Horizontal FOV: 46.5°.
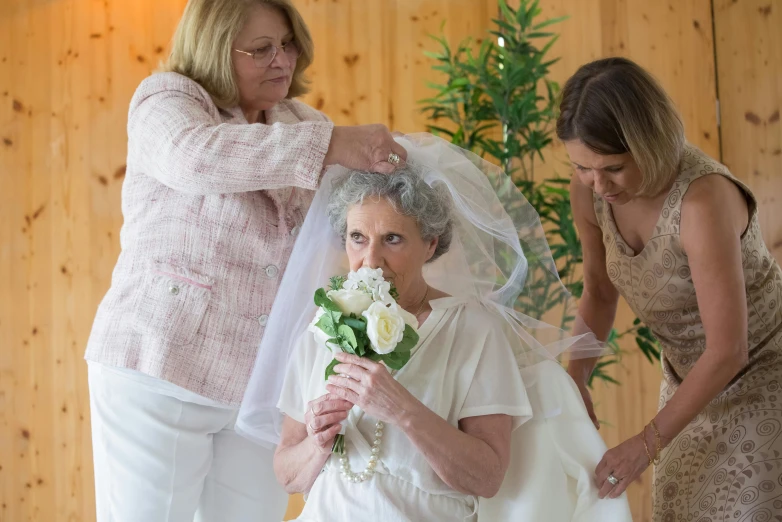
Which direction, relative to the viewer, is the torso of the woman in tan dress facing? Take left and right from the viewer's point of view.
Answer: facing the viewer and to the left of the viewer

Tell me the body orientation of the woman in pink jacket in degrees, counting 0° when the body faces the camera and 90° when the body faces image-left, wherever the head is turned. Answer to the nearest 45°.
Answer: approximately 315°

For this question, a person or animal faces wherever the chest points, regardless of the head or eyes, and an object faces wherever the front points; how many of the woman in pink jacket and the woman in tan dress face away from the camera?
0

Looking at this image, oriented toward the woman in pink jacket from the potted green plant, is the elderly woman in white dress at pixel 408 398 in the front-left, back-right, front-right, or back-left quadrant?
front-left

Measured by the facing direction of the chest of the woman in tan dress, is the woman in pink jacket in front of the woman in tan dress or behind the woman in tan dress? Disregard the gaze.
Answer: in front

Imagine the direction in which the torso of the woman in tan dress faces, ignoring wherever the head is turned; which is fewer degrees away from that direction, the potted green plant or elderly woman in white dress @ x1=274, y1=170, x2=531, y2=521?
the elderly woman in white dress

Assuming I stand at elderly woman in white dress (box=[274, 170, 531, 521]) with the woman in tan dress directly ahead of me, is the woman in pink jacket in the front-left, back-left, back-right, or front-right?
back-left

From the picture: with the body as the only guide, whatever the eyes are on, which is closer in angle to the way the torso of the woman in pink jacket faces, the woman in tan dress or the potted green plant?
the woman in tan dress

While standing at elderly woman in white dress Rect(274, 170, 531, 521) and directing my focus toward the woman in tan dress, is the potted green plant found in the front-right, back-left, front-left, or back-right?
front-left

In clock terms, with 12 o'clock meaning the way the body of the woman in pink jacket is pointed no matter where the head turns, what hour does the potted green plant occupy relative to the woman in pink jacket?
The potted green plant is roughly at 9 o'clock from the woman in pink jacket.

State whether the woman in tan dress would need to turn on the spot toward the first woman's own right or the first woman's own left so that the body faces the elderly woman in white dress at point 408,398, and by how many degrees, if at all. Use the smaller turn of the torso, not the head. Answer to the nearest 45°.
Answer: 0° — they already face them

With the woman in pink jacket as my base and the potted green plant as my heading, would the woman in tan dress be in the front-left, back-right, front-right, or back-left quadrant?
front-right

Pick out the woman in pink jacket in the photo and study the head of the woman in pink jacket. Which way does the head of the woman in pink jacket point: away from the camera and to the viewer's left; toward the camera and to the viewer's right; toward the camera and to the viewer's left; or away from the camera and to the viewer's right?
toward the camera and to the viewer's right
